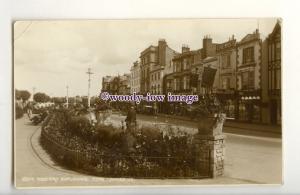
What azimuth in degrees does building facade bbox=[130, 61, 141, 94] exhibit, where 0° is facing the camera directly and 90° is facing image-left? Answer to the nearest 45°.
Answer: approximately 45°

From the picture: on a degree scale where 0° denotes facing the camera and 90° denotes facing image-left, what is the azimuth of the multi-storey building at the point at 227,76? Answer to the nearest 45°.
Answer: approximately 45°

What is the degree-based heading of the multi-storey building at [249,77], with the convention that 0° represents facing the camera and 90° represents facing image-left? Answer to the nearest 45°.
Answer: approximately 45°

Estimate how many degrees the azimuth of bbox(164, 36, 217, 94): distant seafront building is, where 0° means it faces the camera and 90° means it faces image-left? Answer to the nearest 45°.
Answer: approximately 45°

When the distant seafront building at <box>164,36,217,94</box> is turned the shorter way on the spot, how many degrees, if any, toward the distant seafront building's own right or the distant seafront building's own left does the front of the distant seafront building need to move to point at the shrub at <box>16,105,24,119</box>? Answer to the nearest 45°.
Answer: approximately 45° to the distant seafront building's own right

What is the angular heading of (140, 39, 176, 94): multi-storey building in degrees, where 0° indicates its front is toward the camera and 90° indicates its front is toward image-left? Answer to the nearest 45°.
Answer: approximately 45°
